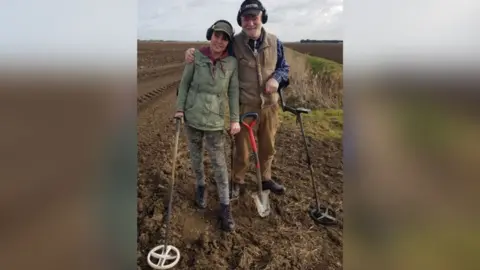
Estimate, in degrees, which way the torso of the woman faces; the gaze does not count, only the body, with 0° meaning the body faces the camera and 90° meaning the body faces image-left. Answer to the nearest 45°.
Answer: approximately 0°

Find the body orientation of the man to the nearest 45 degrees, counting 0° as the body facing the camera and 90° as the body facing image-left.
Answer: approximately 0°
